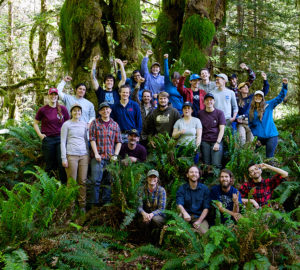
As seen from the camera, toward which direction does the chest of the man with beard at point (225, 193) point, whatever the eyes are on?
toward the camera

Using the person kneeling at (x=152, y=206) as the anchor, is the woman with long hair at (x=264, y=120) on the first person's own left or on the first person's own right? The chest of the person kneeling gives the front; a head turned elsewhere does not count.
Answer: on the first person's own left

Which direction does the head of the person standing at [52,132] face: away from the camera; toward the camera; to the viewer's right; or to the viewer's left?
toward the camera

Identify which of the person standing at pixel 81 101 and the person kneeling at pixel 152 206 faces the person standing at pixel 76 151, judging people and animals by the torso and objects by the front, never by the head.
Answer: the person standing at pixel 81 101

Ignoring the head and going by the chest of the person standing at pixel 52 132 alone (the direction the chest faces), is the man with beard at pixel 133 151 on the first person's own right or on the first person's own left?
on the first person's own left

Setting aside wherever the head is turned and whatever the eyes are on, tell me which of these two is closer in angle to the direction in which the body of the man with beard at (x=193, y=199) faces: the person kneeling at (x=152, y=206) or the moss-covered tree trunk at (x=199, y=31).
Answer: the person kneeling

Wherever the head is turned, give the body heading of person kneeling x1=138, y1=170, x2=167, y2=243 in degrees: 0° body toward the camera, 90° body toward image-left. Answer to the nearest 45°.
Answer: approximately 0°

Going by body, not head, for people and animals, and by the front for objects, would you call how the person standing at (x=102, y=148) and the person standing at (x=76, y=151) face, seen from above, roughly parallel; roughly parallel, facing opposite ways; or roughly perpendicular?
roughly parallel

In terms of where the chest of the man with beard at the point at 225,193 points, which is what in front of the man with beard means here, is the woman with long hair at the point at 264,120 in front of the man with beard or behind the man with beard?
behind

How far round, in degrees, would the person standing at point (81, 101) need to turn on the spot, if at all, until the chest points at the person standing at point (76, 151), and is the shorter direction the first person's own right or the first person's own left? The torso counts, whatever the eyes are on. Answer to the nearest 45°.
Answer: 0° — they already face them

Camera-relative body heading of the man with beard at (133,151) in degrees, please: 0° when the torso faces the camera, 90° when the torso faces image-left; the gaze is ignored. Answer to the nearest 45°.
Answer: approximately 0°

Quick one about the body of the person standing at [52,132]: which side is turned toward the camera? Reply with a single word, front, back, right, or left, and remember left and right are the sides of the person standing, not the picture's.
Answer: front

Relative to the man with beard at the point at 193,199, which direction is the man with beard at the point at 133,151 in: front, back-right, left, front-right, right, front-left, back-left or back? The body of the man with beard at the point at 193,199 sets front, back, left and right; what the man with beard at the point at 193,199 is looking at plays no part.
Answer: back-right

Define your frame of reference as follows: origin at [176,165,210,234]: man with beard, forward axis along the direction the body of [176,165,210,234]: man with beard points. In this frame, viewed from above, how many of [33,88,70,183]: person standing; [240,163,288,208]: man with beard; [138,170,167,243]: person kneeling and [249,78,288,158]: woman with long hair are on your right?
2

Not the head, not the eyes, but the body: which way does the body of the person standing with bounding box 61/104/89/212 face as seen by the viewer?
toward the camera

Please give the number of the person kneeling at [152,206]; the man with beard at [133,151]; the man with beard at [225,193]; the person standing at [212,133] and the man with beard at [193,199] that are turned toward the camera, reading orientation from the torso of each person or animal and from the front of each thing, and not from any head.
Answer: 5
